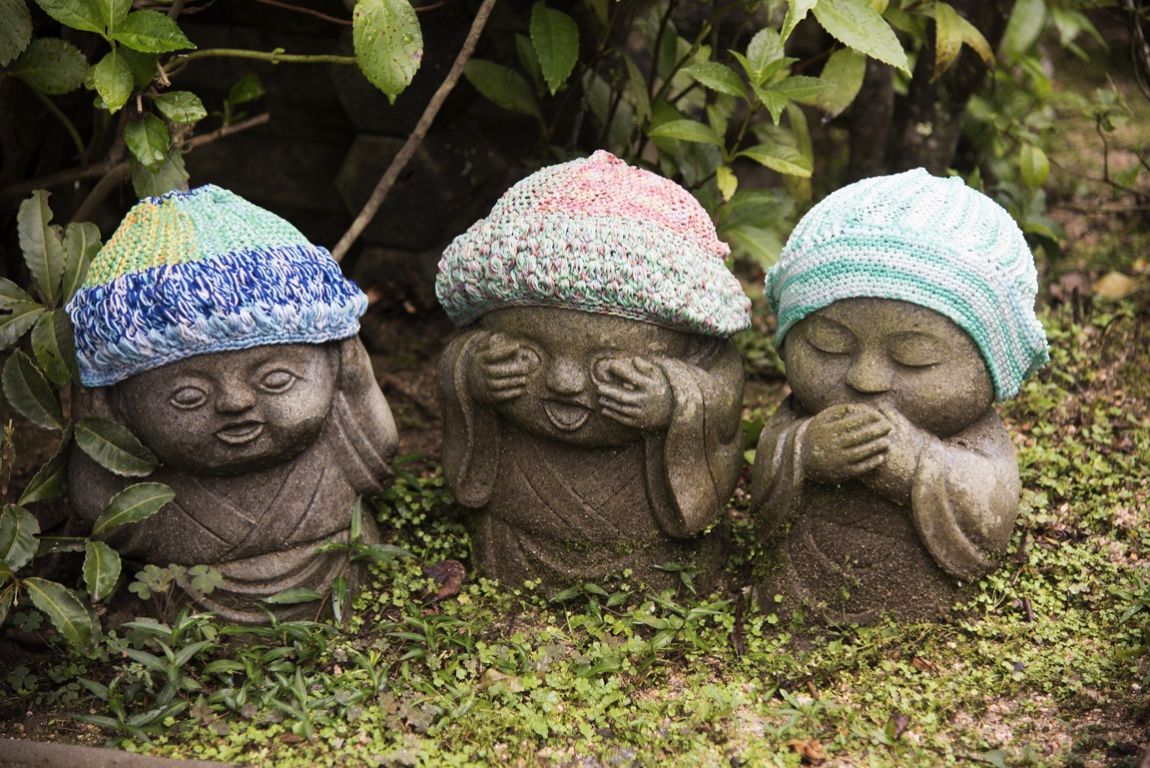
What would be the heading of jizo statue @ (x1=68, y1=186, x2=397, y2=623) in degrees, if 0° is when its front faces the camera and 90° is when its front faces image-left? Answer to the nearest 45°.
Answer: approximately 0°

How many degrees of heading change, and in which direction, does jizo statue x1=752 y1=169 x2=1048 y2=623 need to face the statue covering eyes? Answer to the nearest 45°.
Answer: approximately 45° to its right

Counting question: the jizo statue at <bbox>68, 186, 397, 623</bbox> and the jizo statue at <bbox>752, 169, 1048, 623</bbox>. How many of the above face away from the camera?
0

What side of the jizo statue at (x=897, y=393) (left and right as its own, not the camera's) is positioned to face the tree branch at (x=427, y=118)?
right

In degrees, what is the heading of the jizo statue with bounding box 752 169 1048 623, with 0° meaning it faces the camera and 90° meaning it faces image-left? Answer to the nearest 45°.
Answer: approximately 45°
